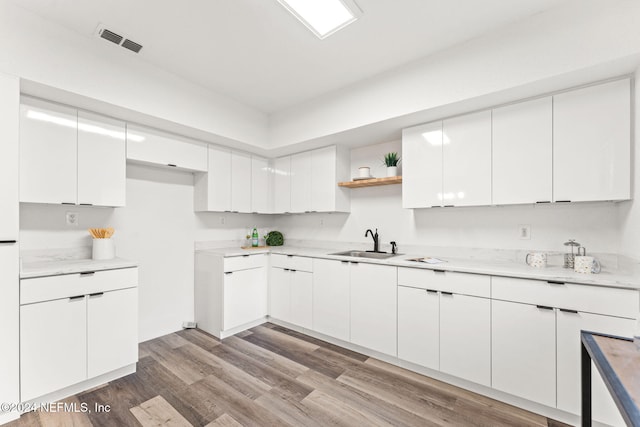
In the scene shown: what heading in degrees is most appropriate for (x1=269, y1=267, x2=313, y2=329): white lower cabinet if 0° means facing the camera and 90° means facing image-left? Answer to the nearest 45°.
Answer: approximately 45°

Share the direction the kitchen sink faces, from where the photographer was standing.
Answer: facing the viewer and to the left of the viewer

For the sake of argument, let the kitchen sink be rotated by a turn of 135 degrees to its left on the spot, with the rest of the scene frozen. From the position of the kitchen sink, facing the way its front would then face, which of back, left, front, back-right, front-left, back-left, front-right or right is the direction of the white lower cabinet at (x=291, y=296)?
back

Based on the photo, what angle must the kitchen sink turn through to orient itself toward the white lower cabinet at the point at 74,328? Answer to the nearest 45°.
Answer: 0° — it already faces it

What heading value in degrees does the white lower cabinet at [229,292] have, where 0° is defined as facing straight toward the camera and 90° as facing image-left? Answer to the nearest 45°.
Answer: approximately 315°

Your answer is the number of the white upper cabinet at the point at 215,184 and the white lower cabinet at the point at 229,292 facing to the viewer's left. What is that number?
0

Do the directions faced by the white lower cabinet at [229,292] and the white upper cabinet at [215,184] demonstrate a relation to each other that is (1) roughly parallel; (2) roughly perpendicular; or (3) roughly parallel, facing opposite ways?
roughly parallel

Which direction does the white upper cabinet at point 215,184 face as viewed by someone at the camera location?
facing the viewer and to the right of the viewer

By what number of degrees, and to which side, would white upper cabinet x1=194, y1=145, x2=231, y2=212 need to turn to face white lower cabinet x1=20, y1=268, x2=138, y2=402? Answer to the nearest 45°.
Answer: approximately 90° to its right

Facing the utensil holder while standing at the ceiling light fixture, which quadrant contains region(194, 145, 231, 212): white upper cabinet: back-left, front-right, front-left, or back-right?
front-right

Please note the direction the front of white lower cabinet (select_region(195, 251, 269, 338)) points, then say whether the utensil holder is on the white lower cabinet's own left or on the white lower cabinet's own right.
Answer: on the white lower cabinet's own right

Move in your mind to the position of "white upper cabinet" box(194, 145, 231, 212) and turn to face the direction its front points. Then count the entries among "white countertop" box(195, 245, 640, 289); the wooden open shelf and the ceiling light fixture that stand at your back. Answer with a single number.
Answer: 0

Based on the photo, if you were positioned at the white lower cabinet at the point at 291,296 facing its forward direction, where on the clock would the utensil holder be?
The utensil holder is roughly at 1 o'clock from the white lower cabinet.
